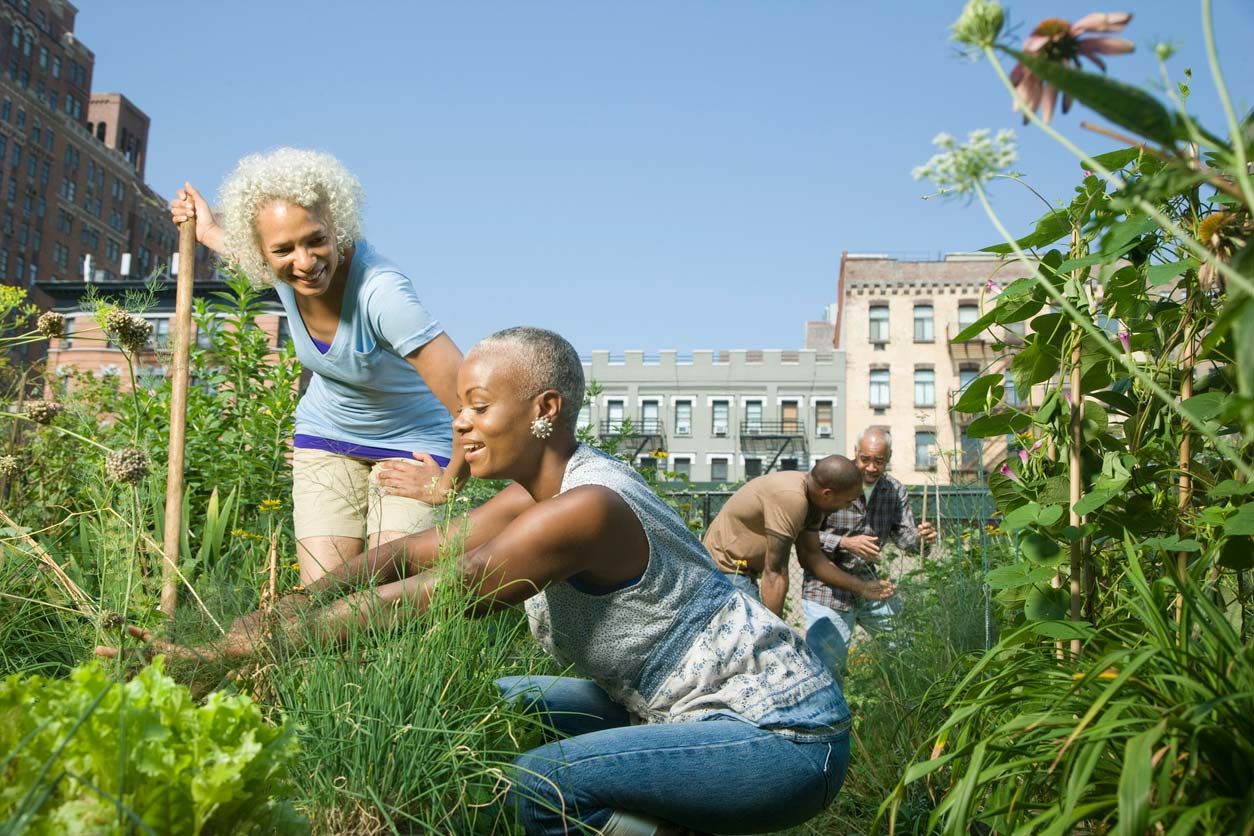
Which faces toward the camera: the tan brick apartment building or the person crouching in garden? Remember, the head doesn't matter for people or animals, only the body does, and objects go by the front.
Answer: the tan brick apartment building

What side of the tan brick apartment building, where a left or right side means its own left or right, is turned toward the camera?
front

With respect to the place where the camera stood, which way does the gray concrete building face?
facing the viewer

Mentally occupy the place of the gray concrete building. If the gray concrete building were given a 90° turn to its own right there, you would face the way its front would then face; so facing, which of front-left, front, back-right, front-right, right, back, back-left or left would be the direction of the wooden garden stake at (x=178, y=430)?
left

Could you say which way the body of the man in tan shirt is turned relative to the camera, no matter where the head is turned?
to the viewer's right

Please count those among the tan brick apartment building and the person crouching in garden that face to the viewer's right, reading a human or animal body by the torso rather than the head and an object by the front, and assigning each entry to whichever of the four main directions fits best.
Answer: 0

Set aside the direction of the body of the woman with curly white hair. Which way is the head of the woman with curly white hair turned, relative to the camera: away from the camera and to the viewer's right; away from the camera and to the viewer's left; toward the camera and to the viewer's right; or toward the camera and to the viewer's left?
toward the camera and to the viewer's right

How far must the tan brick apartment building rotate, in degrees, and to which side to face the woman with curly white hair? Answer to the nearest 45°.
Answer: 0° — it already faces them

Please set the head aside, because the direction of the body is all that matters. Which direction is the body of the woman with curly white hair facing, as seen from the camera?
toward the camera

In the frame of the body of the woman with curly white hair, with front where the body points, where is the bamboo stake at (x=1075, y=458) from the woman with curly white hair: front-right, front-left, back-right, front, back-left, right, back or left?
front-left

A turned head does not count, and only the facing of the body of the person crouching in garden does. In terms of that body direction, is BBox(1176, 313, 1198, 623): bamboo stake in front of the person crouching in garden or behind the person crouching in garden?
behind

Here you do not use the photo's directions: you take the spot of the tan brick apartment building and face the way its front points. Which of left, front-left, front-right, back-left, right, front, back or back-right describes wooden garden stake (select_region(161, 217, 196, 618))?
front

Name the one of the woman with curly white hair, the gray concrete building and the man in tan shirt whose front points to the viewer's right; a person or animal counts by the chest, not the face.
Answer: the man in tan shirt

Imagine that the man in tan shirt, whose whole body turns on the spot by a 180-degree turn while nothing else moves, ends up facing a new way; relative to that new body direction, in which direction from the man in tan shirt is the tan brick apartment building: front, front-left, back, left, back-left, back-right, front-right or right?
right

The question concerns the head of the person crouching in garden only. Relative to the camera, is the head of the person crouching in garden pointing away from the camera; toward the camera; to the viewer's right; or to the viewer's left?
to the viewer's left

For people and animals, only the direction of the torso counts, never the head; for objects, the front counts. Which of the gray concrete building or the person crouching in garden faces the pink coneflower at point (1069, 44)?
the gray concrete building

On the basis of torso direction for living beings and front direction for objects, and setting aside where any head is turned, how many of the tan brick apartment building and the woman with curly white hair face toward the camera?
2

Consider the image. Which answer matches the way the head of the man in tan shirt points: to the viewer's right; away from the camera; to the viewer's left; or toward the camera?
to the viewer's right

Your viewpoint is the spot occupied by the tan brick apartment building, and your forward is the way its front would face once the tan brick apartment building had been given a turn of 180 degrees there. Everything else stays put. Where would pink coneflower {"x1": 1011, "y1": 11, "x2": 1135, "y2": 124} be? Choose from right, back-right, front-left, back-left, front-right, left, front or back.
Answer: back

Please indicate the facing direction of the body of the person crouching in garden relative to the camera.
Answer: to the viewer's left
